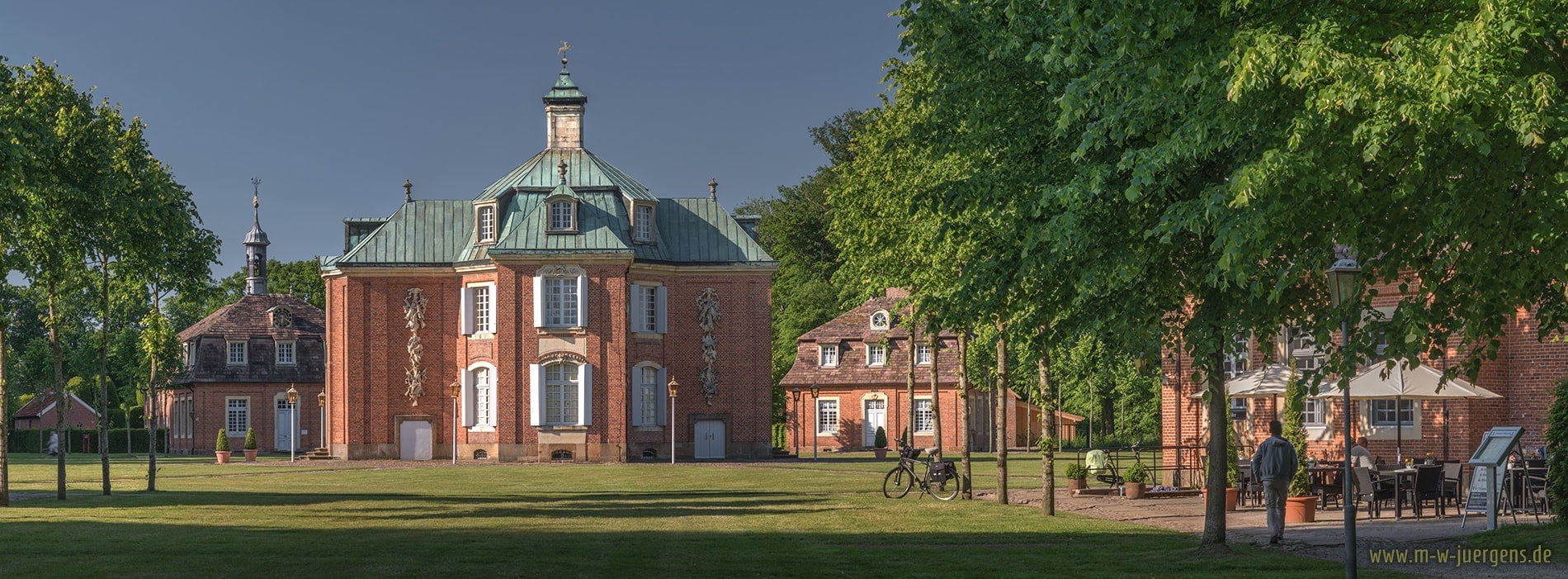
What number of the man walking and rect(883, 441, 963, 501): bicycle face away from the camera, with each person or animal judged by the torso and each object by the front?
1

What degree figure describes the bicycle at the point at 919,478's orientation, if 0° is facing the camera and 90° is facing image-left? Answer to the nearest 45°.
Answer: approximately 90°

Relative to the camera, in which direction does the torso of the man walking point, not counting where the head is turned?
away from the camera

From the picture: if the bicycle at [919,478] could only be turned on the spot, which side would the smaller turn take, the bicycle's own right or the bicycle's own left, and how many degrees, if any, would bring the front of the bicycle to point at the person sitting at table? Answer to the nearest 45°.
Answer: approximately 135° to the bicycle's own left

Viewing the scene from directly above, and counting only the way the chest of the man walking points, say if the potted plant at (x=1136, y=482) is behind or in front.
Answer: in front

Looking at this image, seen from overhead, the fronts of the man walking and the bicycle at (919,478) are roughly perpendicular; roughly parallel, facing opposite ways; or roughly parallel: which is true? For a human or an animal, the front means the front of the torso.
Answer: roughly perpendicular

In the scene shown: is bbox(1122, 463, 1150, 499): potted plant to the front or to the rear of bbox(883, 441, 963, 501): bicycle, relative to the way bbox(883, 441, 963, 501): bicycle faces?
to the rear

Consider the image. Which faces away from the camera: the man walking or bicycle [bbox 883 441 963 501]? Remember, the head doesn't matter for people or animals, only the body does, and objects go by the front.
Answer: the man walking

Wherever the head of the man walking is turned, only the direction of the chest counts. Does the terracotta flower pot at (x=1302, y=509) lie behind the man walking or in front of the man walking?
in front
